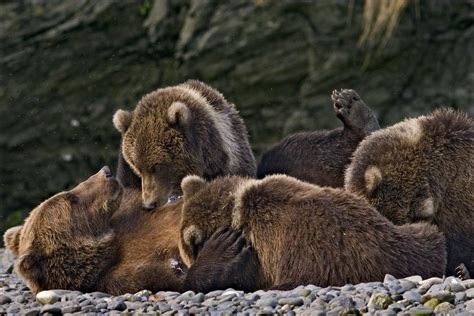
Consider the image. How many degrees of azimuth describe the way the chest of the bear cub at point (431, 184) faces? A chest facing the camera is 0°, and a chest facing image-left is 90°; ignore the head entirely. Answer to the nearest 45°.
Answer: approximately 45°

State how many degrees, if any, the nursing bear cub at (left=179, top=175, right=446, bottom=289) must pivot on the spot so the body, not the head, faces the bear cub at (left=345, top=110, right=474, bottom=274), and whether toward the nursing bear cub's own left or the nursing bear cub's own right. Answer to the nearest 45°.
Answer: approximately 135° to the nursing bear cub's own right

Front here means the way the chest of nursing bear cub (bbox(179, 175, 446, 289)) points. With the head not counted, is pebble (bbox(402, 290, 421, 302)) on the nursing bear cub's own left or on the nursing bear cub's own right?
on the nursing bear cub's own left

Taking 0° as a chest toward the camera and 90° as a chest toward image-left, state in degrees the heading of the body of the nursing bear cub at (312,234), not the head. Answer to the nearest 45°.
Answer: approximately 90°

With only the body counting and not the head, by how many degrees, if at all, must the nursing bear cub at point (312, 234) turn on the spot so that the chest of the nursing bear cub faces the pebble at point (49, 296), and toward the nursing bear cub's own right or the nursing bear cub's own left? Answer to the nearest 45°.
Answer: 0° — it already faces it

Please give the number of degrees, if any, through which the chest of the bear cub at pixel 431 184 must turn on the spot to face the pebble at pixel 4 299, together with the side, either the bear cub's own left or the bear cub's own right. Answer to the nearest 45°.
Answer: approximately 45° to the bear cub's own right
